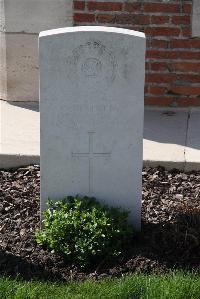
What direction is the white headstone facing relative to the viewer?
toward the camera
